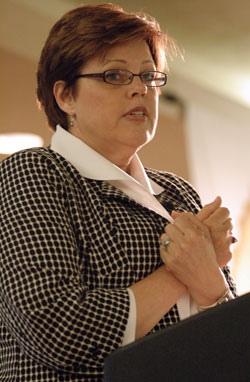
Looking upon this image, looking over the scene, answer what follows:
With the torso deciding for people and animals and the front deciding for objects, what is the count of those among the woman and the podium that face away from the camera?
0

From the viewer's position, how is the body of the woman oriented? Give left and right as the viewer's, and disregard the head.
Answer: facing the viewer and to the right of the viewer

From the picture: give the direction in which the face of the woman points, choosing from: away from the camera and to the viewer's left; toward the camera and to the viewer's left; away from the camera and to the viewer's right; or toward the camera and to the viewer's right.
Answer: toward the camera and to the viewer's right
